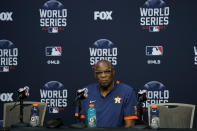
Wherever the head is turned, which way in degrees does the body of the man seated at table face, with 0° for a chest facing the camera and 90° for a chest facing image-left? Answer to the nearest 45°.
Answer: approximately 0°
